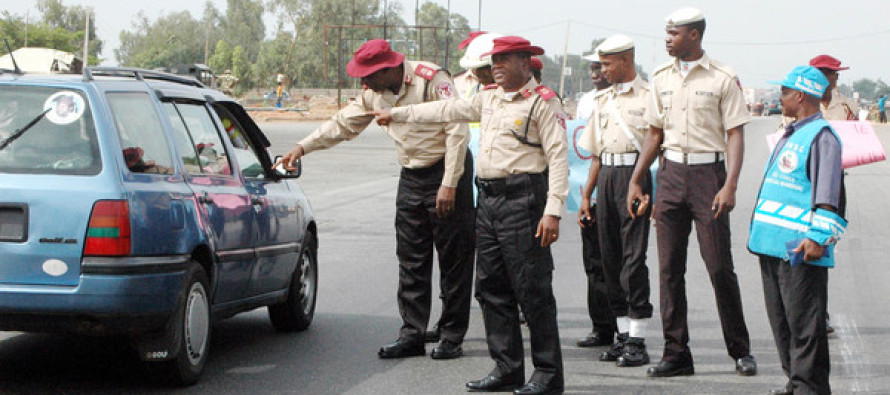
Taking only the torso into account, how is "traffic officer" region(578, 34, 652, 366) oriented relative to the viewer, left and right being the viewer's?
facing the viewer and to the left of the viewer

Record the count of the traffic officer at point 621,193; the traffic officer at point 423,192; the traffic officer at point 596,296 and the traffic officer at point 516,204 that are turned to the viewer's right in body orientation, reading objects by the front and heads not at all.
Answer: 0

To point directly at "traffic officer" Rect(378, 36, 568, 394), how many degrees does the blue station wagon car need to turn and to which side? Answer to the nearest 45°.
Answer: approximately 45° to its right

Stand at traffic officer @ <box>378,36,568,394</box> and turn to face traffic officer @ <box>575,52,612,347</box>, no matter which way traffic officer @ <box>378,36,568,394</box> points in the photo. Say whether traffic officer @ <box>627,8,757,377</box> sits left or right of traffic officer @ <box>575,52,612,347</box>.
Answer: right

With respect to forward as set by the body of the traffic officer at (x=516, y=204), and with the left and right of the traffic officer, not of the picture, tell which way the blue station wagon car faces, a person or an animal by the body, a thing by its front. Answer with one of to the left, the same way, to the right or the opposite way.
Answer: the opposite way

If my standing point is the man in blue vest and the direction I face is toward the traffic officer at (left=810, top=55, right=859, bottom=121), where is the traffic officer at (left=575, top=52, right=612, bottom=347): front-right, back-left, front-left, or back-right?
front-left

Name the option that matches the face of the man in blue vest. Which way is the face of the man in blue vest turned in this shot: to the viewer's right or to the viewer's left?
to the viewer's left

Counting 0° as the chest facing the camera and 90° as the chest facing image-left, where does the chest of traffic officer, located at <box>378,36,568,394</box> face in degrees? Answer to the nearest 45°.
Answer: approximately 45°

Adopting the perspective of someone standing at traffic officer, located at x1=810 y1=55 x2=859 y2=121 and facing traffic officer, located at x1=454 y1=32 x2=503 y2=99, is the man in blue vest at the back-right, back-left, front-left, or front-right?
front-left
